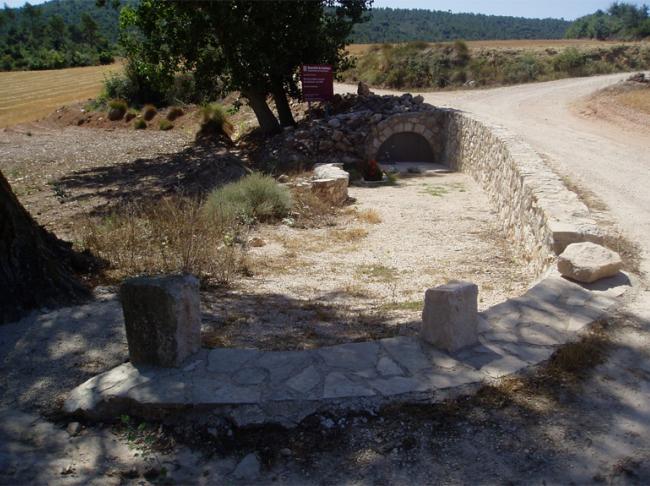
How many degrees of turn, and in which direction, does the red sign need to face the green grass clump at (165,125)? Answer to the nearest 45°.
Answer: approximately 135° to its right

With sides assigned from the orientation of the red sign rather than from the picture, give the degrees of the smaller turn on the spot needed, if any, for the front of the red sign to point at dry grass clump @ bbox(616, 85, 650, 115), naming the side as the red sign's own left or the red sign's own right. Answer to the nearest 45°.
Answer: approximately 90° to the red sign's own left

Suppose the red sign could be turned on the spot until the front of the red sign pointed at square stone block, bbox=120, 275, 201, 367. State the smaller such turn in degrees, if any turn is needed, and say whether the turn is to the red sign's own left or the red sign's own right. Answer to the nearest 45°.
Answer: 0° — it already faces it

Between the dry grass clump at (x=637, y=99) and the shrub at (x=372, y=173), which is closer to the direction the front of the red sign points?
the shrub

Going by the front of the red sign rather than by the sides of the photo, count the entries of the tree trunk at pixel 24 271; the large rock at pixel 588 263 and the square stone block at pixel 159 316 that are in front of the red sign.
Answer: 3

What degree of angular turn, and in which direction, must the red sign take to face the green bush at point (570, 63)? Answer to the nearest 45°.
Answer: approximately 135° to its left

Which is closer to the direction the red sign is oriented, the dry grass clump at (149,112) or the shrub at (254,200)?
the shrub

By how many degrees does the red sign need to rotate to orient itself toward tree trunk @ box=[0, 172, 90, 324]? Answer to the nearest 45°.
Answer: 0° — it already faces it

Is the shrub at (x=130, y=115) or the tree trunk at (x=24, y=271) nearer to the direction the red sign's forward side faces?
the tree trunk

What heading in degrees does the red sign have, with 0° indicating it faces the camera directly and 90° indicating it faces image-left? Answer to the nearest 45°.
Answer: approximately 0°

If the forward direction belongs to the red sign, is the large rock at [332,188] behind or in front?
in front

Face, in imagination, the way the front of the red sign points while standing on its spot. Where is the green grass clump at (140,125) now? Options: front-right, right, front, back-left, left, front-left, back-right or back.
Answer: back-right

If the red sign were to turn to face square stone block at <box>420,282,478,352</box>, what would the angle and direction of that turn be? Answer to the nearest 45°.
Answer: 0° — it already faces it

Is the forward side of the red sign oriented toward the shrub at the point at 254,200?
yes

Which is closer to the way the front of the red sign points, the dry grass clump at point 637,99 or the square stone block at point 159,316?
the square stone block
